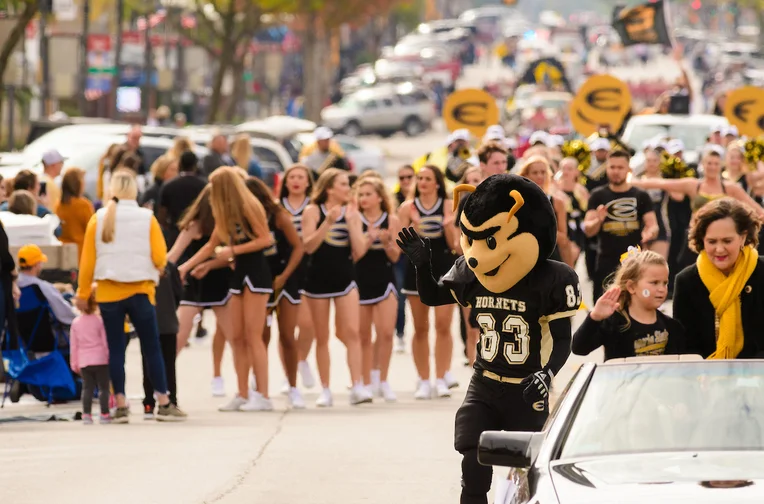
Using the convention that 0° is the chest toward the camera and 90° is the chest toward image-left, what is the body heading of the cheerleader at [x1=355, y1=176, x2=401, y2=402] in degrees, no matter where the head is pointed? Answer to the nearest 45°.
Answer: approximately 45°

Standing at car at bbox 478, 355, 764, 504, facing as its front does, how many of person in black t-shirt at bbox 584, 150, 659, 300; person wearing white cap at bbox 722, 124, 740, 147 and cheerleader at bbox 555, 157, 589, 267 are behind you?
3

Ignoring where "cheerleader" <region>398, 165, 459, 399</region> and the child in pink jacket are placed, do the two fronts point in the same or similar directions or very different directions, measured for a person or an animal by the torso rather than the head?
very different directions

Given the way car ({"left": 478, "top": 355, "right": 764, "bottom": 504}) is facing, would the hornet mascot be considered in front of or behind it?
behind

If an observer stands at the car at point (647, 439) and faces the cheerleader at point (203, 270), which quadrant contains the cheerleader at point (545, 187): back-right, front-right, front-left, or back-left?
front-right

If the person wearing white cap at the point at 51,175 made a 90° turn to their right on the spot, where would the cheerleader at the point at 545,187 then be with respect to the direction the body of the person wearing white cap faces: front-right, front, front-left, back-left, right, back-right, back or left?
front-left

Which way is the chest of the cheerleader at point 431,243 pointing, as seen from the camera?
toward the camera

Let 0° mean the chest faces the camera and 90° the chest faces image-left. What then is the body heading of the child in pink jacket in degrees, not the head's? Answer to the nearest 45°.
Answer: approximately 180°

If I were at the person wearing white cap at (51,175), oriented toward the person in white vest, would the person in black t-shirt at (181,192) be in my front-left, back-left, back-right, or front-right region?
front-left

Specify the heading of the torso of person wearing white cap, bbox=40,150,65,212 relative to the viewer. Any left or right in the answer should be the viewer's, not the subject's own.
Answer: facing to the right of the viewer
